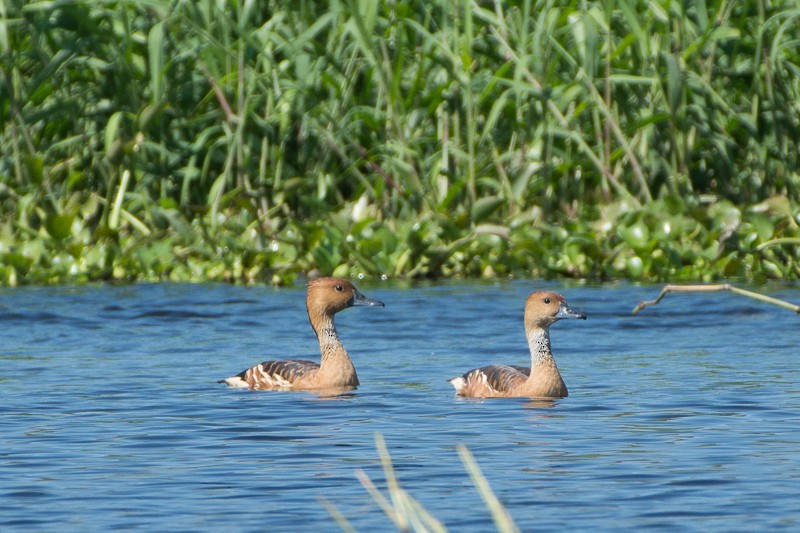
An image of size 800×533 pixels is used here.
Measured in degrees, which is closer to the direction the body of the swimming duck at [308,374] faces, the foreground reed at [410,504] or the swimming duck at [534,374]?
the swimming duck

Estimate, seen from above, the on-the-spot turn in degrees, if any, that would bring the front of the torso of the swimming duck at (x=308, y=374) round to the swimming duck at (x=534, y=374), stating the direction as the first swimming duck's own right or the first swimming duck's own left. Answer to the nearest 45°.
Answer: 0° — it already faces it

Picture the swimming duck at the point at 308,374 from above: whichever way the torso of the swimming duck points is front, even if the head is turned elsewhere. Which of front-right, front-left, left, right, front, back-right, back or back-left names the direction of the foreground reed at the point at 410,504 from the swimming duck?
right

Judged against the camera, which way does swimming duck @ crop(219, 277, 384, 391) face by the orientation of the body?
to the viewer's right

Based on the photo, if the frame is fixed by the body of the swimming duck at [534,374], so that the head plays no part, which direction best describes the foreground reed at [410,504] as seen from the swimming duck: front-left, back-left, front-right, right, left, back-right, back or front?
right

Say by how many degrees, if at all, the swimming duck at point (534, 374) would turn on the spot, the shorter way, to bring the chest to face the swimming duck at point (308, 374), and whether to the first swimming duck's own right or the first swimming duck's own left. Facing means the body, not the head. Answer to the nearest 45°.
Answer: approximately 180°

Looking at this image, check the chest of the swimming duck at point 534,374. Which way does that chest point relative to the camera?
to the viewer's right

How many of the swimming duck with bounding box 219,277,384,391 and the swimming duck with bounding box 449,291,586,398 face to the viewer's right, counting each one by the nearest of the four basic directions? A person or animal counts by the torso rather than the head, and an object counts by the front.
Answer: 2
